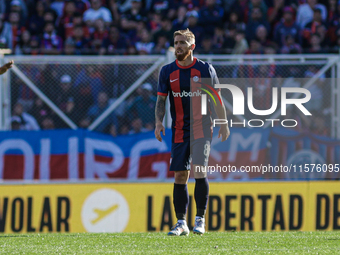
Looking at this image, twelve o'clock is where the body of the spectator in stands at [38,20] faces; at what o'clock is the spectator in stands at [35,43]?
the spectator in stands at [35,43] is roughly at 12 o'clock from the spectator in stands at [38,20].

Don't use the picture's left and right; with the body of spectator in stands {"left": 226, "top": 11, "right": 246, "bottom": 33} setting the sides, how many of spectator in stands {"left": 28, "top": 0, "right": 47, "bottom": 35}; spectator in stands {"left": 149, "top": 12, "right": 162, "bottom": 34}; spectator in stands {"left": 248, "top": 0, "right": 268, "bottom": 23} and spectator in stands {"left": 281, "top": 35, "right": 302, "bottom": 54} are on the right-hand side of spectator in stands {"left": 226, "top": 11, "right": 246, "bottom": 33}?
2

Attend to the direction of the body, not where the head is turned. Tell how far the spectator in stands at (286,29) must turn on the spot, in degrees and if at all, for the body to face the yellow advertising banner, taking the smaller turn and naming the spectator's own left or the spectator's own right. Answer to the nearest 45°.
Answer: approximately 45° to the spectator's own right

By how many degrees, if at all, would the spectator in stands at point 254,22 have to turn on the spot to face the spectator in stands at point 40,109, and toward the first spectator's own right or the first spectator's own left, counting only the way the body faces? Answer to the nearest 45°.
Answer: approximately 45° to the first spectator's own right

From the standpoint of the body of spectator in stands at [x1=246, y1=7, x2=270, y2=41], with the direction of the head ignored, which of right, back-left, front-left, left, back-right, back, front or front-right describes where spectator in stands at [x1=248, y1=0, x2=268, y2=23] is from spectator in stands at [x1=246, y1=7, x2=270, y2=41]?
back

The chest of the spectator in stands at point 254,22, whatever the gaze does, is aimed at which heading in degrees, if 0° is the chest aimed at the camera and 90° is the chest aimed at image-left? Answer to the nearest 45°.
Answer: approximately 0°

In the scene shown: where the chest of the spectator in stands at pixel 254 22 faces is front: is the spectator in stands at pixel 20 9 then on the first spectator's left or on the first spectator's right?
on the first spectator's right

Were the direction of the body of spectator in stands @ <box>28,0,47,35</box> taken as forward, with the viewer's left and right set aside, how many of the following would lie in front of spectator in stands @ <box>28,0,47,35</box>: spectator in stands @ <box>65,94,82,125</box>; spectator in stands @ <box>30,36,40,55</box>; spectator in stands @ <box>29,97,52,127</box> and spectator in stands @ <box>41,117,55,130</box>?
4

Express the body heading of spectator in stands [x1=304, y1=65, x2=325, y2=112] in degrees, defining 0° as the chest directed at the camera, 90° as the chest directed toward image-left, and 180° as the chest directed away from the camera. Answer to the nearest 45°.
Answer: approximately 45°

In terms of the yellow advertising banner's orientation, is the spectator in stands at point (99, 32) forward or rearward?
rearward
